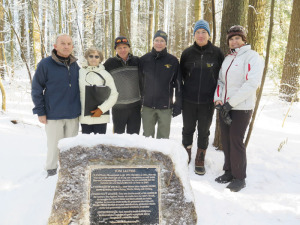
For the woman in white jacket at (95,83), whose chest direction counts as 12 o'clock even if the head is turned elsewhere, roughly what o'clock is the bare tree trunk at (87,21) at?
The bare tree trunk is roughly at 6 o'clock from the woman in white jacket.

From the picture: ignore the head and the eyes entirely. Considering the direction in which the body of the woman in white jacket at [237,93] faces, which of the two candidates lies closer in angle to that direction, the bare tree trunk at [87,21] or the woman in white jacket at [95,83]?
the woman in white jacket

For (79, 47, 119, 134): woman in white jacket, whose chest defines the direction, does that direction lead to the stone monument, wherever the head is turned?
yes

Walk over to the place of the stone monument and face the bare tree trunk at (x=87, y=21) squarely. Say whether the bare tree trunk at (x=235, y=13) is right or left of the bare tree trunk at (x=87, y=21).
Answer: right

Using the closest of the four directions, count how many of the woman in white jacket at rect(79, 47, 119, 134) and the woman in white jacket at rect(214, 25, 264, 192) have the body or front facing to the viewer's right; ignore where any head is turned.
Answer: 0

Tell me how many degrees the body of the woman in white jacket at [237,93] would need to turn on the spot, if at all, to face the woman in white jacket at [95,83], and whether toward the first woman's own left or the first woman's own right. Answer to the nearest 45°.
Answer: approximately 45° to the first woman's own right

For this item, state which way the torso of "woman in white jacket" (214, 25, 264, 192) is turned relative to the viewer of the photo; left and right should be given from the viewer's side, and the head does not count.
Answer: facing the viewer and to the left of the viewer

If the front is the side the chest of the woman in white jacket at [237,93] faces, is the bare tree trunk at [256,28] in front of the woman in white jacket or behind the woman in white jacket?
behind

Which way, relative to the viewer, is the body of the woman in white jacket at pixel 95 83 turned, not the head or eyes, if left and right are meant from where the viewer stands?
facing the viewer
